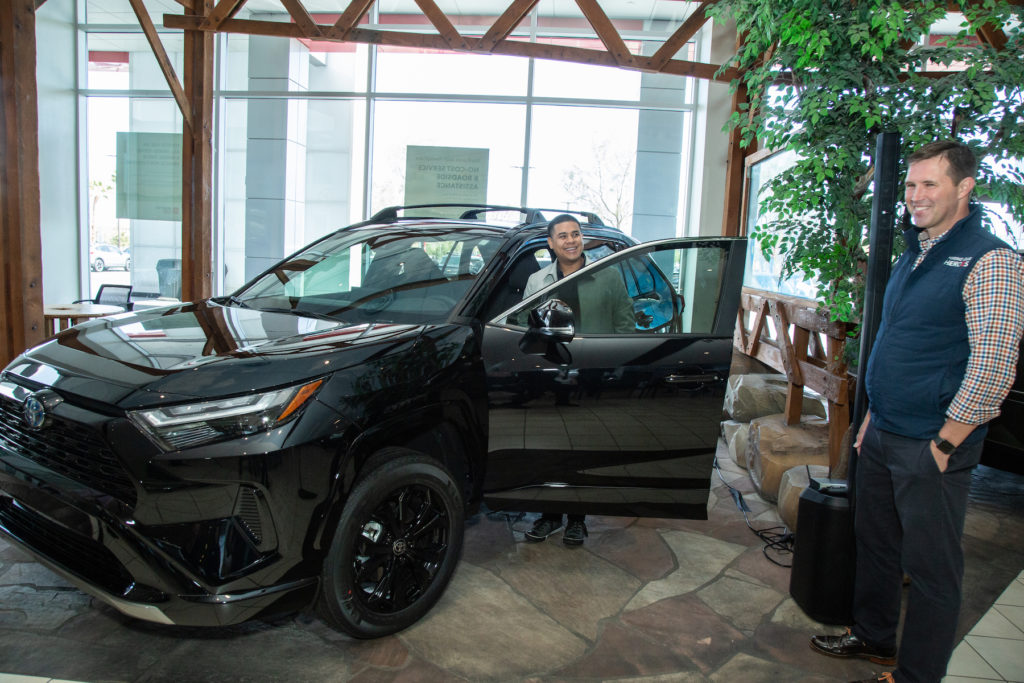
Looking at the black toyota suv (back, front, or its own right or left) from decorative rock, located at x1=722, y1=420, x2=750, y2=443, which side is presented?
back

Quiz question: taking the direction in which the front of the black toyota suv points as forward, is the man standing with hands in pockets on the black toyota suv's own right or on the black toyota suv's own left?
on the black toyota suv's own left

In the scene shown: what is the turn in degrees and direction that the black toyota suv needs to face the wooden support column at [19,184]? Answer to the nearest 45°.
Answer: approximately 90° to its right

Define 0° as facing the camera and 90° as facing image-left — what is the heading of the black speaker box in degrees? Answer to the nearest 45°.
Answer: approximately 45°

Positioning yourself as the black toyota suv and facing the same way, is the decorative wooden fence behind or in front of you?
behind

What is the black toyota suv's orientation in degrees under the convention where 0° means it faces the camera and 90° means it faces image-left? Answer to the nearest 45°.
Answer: approximately 45°

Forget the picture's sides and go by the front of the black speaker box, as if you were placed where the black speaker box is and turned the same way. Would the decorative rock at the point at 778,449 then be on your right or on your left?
on your right

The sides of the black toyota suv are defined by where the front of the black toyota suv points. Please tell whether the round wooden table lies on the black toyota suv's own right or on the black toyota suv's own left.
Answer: on the black toyota suv's own right
